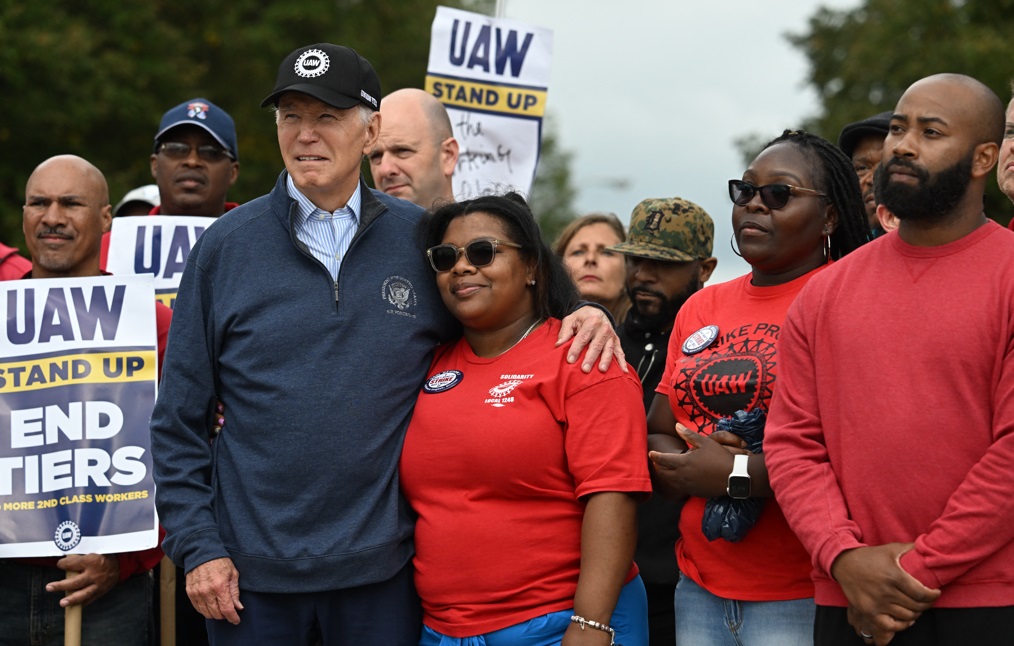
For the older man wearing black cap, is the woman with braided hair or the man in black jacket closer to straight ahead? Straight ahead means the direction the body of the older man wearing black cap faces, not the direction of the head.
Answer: the woman with braided hair

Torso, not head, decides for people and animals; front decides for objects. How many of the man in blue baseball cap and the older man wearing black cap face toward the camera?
2

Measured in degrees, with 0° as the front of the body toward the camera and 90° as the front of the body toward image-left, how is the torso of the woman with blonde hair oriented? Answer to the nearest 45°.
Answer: approximately 45°

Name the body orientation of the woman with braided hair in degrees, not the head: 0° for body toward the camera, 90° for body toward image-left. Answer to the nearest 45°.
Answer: approximately 45°

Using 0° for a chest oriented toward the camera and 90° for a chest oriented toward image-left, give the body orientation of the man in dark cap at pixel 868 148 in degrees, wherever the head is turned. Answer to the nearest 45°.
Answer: approximately 45°

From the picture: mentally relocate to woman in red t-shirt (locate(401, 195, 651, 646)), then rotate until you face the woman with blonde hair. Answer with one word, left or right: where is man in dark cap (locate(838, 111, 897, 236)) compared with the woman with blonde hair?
right

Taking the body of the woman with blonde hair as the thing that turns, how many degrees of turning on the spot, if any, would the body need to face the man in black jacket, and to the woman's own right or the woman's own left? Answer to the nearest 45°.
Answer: approximately 45° to the woman's own left

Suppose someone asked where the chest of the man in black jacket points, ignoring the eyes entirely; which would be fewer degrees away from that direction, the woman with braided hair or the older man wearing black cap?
the older man wearing black cap
